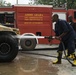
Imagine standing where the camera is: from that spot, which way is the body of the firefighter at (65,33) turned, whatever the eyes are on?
to the viewer's left

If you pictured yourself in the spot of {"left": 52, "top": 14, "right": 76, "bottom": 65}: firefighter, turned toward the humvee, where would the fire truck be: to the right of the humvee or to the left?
right
